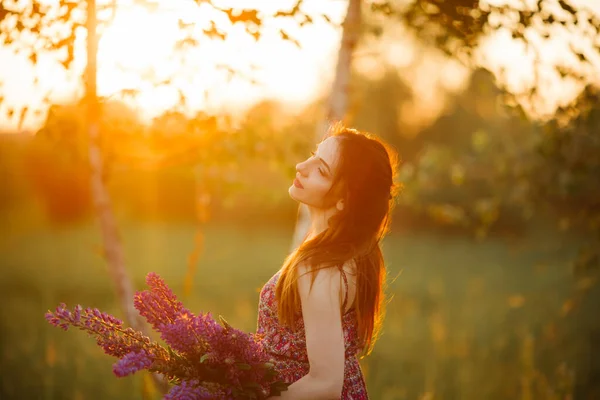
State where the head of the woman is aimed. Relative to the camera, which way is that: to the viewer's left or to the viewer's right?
to the viewer's left

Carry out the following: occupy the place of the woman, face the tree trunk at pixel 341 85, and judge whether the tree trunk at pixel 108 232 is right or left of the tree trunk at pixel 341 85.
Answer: left

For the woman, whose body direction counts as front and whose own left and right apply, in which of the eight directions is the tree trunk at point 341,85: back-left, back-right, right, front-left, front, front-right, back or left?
right

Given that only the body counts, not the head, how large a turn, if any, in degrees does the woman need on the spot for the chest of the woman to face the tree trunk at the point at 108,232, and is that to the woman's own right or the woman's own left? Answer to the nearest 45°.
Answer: approximately 45° to the woman's own right

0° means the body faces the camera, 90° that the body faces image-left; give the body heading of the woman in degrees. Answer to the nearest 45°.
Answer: approximately 90°
